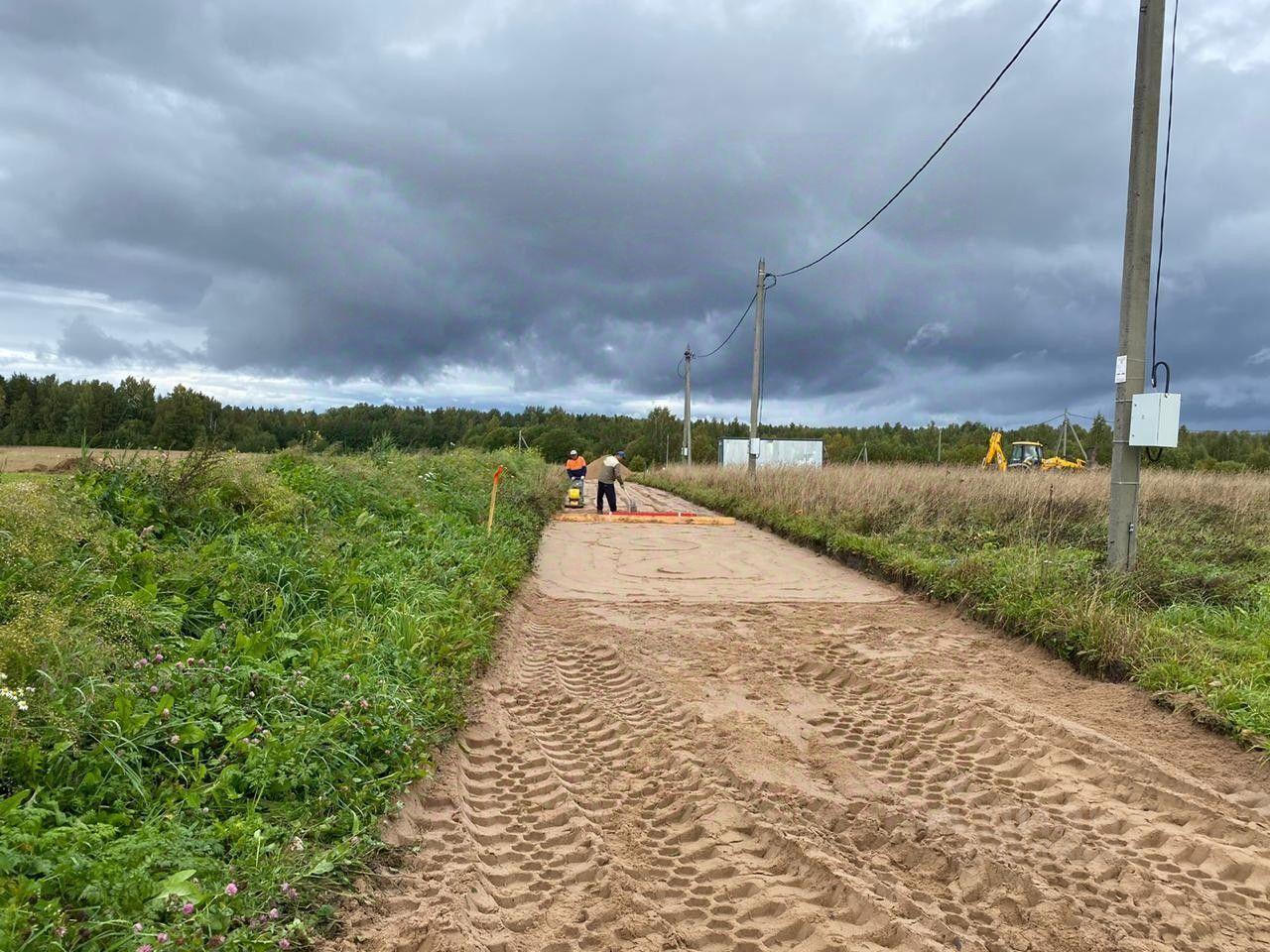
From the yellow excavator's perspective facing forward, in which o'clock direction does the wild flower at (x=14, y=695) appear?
The wild flower is roughly at 3 o'clock from the yellow excavator.

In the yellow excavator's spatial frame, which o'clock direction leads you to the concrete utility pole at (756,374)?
The concrete utility pole is roughly at 4 o'clock from the yellow excavator.

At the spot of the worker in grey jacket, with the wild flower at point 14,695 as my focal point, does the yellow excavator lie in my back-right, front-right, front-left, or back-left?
back-left

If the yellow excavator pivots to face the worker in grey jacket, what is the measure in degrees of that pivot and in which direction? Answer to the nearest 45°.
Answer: approximately 135° to its right

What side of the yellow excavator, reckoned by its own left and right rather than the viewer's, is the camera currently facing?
right

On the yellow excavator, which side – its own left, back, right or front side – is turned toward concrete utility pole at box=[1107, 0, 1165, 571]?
right
